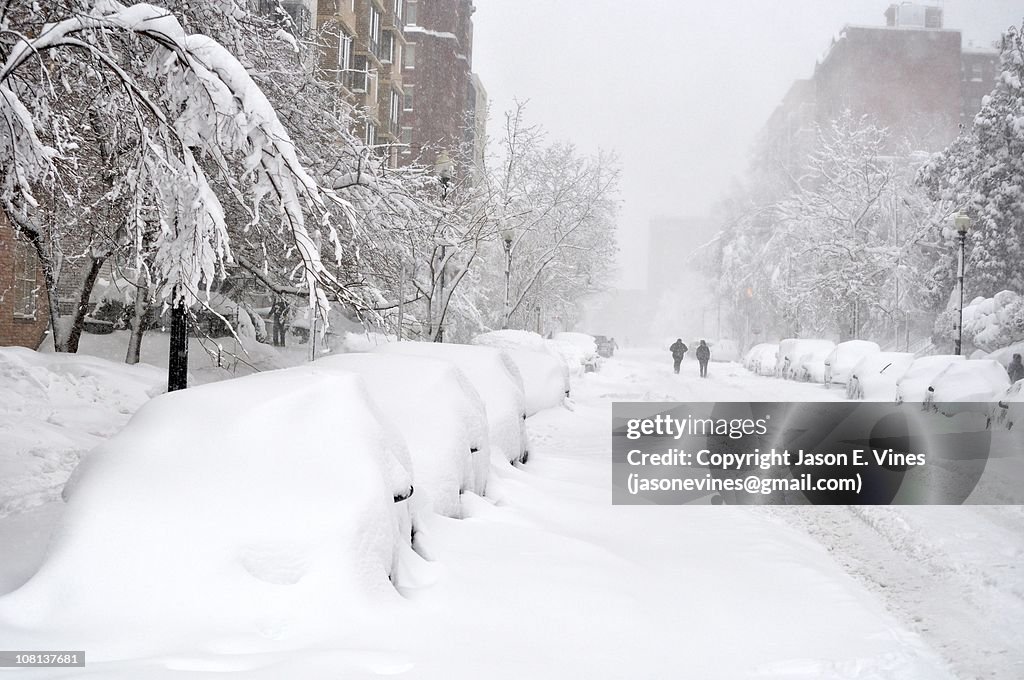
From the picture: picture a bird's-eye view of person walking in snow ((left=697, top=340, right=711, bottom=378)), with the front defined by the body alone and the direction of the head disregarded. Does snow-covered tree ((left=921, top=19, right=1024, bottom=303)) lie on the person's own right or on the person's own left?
on the person's own right

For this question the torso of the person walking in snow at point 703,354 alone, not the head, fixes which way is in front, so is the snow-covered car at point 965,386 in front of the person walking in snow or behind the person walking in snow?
behind

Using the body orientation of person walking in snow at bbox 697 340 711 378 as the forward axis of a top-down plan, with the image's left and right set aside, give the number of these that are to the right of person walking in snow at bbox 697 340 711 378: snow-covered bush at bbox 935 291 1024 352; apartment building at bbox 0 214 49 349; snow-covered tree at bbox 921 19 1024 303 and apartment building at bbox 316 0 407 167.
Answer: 2

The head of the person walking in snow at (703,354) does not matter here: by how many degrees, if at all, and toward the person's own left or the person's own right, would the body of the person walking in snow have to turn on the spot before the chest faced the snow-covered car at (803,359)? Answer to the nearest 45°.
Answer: approximately 90° to the person's own right

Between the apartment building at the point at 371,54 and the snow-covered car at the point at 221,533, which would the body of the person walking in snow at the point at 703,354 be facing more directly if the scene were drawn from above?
the apartment building

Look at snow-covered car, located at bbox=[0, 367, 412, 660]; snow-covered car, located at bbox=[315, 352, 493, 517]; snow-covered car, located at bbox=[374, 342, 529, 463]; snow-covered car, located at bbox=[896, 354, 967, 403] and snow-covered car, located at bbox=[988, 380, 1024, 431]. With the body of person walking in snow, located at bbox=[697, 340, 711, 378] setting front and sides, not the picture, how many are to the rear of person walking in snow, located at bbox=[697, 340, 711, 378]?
5

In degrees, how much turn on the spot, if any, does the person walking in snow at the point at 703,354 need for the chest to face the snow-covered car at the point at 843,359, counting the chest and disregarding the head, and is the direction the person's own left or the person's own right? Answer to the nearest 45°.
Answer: approximately 135° to the person's own right

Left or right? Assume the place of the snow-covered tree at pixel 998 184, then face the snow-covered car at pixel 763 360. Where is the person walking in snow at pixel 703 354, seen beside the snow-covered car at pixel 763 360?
left

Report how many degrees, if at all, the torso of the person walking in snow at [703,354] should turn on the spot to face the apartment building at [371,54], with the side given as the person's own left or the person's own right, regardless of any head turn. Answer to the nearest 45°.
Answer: approximately 90° to the person's own left

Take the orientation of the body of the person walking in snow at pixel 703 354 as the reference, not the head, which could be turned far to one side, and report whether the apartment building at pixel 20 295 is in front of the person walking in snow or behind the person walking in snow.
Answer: behind

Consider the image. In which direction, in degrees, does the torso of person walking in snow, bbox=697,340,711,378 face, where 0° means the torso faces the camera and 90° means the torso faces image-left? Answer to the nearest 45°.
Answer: approximately 180°
